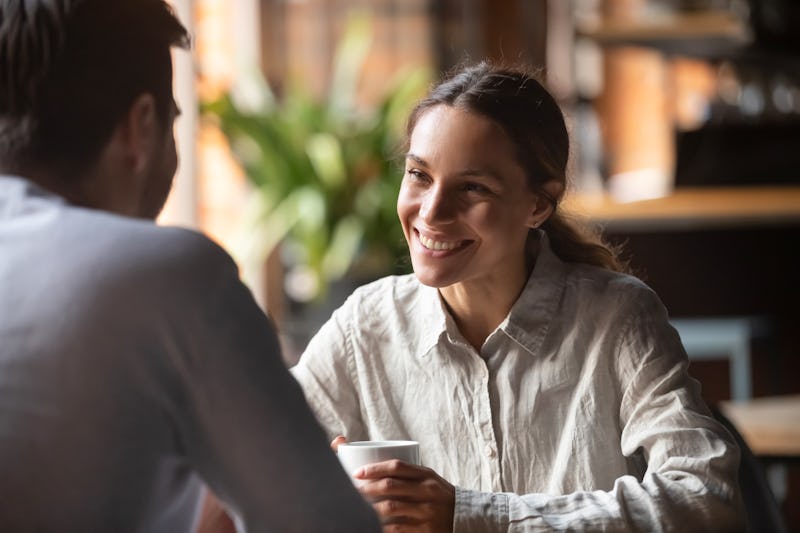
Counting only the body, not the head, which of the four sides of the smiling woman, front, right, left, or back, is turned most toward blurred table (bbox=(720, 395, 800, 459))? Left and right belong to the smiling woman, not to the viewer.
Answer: back

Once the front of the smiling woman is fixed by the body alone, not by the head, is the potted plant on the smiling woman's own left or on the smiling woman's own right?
on the smiling woman's own right

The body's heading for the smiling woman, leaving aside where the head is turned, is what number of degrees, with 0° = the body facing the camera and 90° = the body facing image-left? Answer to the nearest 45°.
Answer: approximately 45°

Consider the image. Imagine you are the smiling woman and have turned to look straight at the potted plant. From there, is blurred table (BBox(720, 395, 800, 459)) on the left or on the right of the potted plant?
right

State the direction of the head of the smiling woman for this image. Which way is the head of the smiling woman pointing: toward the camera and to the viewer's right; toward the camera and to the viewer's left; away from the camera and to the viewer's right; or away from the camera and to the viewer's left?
toward the camera and to the viewer's left
